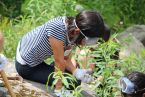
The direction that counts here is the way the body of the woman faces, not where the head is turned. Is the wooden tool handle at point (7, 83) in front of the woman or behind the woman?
behind

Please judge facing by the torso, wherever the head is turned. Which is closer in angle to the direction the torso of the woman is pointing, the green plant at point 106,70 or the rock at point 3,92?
the green plant

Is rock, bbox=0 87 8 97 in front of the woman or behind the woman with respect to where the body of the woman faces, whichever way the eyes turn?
behind

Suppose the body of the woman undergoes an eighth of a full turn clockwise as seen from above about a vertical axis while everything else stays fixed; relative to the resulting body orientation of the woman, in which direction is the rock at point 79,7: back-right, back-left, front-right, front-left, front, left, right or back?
back-left

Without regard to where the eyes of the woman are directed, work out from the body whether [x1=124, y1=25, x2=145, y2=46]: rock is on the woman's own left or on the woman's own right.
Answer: on the woman's own left

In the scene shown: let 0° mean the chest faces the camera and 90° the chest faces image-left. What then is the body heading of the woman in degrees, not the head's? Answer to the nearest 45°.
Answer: approximately 270°

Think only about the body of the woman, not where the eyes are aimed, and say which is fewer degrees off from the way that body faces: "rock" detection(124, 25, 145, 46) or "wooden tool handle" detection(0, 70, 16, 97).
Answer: the rock

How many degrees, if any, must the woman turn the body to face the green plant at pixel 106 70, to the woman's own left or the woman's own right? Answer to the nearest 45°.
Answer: approximately 45° to the woman's own right
